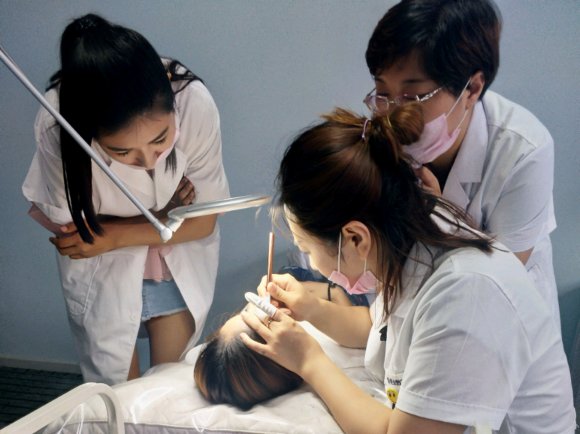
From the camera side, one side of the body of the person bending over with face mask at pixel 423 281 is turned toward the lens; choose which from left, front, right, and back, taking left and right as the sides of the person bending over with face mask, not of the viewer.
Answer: left

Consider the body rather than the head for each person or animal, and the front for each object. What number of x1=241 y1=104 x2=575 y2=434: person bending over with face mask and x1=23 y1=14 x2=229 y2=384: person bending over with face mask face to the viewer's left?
1

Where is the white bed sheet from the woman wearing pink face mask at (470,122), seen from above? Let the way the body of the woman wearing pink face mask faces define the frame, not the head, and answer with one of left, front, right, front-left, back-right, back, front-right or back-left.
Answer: front

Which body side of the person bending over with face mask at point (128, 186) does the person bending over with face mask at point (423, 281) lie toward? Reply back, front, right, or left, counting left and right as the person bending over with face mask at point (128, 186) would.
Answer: front

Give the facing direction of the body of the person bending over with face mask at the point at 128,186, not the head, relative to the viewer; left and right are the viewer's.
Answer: facing the viewer and to the right of the viewer

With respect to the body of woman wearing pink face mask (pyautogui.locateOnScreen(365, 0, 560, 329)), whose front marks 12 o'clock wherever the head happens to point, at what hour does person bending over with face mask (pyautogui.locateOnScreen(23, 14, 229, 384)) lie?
The person bending over with face mask is roughly at 1 o'clock from the woman wearing pink face mask.

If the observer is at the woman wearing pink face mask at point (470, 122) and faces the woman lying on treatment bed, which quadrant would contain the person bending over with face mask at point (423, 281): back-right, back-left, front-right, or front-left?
front-left

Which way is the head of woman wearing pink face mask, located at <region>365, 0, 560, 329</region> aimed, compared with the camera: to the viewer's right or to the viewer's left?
to the viewer's left

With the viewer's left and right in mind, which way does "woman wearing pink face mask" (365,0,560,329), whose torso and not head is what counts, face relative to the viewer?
facing the viewer and to the left of the viewer

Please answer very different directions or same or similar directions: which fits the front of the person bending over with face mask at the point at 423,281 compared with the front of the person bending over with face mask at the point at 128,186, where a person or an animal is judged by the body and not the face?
very different directions
